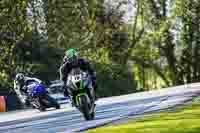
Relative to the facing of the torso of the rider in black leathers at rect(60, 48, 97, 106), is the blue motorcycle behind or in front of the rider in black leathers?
behind

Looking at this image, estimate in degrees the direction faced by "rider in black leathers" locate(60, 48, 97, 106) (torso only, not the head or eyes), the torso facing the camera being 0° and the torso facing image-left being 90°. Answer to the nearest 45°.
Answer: approximately 0°

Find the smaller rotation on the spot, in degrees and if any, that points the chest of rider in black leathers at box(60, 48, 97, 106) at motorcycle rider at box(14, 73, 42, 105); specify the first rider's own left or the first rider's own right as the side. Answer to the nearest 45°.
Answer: approximately 180°
